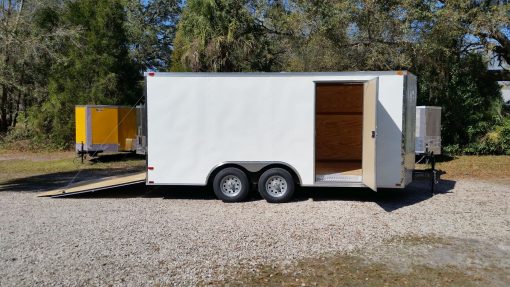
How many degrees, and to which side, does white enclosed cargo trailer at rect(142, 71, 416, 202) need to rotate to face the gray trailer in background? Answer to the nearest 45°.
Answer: approximately 45° to its left

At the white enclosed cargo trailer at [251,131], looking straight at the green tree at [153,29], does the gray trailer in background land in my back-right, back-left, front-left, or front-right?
front-right

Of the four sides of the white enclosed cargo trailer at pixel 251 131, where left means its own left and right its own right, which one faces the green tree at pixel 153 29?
left

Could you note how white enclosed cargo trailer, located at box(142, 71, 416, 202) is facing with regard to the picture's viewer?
facing to the right of the viewer

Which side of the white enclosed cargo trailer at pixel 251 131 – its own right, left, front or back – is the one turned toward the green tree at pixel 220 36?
left

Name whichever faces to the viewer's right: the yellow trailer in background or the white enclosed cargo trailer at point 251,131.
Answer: the white enclosed cargo trailer

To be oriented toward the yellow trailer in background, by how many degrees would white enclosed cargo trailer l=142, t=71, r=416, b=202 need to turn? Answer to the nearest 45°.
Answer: approximately 135° to its left

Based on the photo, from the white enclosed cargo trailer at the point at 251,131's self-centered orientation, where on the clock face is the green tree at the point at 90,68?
The green tree is roughly at 8 o'clock from the white enclosed cargo trailer.
